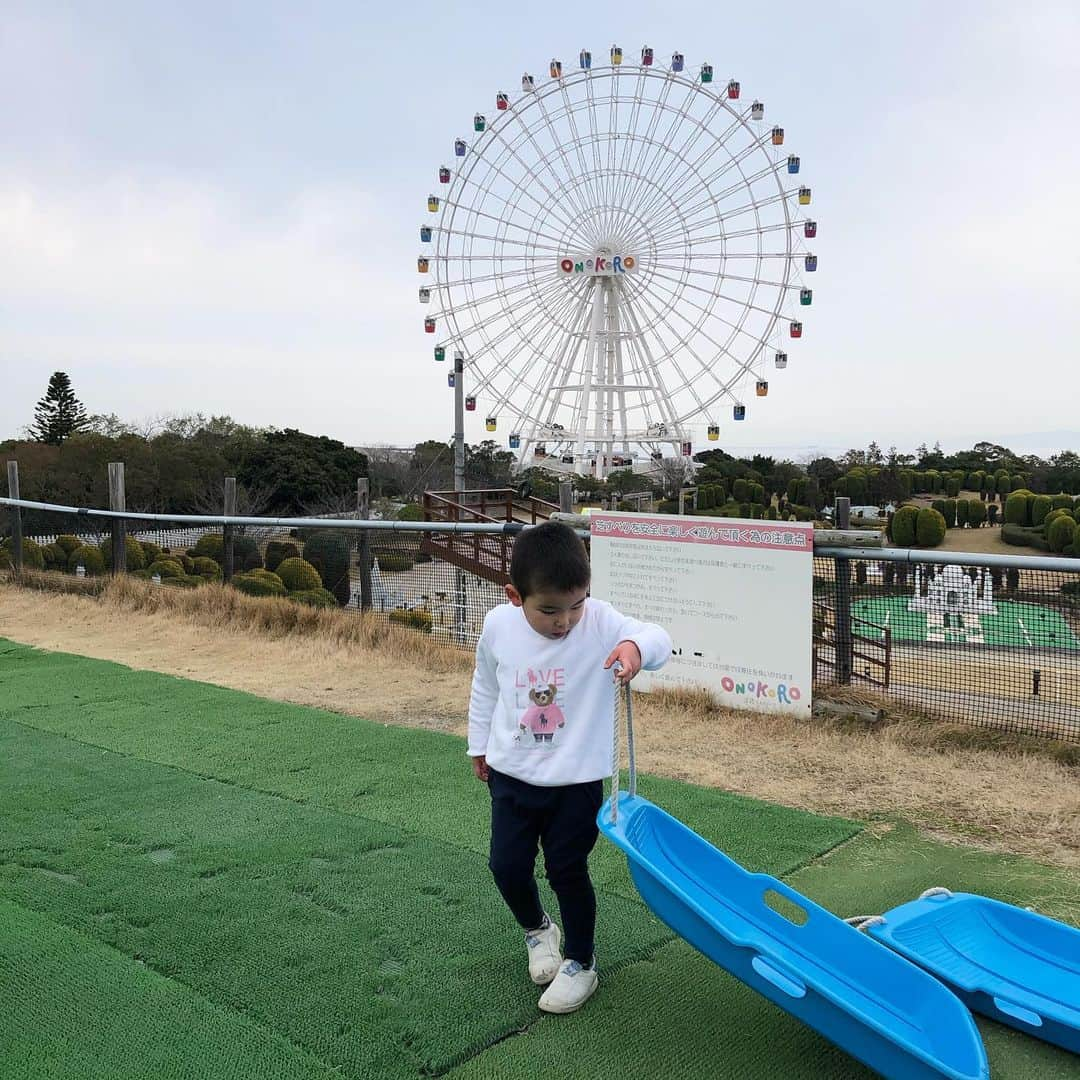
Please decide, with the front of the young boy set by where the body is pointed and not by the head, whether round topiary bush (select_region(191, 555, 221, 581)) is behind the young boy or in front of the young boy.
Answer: behind

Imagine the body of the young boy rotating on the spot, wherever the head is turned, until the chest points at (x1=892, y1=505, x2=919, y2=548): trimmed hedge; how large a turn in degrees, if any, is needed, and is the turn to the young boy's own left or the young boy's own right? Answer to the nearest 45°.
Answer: approximately 180°

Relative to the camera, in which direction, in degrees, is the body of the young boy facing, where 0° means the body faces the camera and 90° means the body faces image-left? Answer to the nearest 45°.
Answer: approximately 0°

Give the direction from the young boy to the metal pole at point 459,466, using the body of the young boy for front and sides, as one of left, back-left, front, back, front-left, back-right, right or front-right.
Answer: back

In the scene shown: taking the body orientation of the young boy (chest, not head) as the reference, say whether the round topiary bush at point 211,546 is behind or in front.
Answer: behind

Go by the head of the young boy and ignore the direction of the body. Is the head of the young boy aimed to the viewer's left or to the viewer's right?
to the viewer's right

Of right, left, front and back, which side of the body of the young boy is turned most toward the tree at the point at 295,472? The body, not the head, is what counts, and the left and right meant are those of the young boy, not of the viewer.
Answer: back

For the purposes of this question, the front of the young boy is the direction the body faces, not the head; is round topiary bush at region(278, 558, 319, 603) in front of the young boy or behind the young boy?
behind
